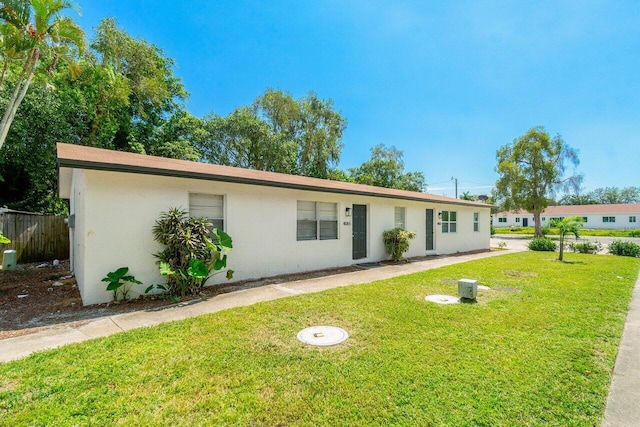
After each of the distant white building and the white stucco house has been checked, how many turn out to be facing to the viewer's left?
0

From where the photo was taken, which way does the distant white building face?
toward the camera

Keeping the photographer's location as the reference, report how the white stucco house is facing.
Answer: facing the viewer and to the right of the viewer

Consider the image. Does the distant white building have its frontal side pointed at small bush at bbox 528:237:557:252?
yes

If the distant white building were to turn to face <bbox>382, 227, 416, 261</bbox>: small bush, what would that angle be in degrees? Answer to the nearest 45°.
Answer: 0° — it already faces it

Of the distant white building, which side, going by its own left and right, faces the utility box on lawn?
front

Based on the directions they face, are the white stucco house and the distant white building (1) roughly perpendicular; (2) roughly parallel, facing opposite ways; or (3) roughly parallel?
roughly perpendicular

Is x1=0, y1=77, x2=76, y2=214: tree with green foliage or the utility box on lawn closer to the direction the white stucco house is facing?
the utility box on lawn

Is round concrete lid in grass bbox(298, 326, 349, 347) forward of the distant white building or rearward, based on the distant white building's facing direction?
forward

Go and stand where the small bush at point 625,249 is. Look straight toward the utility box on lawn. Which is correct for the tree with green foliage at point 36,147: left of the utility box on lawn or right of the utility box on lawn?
right

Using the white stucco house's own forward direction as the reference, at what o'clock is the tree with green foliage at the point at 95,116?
The tree with green foliage is roughly at 6 o'clock from the white stucco house.

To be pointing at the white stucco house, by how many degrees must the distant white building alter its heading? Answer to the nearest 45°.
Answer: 0° — it already faces it

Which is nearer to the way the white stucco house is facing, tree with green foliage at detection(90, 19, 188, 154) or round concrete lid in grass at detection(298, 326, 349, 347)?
the round concrete lid in grass
